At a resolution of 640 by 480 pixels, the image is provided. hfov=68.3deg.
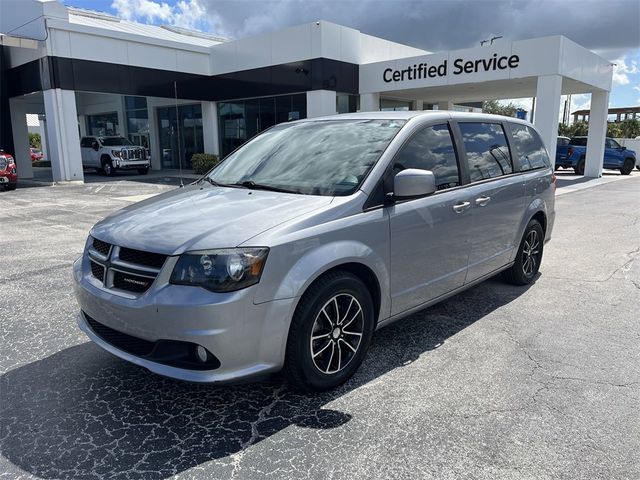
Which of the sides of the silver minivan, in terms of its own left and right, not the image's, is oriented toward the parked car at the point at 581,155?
back

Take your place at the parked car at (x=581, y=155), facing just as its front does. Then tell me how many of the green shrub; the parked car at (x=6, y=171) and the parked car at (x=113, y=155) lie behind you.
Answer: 3

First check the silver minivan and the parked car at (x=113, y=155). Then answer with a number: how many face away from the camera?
0

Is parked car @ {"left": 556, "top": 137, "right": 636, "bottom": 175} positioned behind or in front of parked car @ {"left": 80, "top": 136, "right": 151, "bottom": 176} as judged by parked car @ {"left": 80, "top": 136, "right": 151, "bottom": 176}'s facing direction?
in front

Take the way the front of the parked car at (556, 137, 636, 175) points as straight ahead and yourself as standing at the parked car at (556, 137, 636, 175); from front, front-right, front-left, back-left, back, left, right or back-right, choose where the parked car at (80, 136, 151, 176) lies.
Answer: back

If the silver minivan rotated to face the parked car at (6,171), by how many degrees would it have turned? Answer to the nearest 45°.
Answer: approximately 90° to its right

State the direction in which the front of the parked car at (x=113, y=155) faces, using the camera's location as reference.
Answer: facing the viewer and to the right of the viewer

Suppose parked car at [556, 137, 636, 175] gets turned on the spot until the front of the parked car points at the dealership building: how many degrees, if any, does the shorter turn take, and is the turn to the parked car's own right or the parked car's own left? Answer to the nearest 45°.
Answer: approximately 180°

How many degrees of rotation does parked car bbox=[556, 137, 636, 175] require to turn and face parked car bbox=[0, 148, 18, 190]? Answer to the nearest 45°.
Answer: approximately 180°

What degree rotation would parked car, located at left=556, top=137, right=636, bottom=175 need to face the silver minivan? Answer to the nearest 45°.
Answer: approximately 135° to its right

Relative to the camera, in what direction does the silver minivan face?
facing the viewer and to the left of the viewer

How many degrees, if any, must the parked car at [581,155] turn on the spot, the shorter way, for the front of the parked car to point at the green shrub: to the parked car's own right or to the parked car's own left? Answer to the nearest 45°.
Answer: approximately 180°

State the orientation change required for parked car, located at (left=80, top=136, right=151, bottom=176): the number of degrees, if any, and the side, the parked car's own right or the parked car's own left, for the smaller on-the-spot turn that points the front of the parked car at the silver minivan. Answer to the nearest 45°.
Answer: approximately 45° to the parked car's own right

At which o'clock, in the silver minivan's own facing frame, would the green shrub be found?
The green shrub is roughly at 4 o'clock from the silver minivan.

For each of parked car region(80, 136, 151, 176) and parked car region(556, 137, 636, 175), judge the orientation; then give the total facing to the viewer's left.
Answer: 0

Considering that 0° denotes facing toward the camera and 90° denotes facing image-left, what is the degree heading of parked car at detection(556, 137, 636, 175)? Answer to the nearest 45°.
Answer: approximately 225°

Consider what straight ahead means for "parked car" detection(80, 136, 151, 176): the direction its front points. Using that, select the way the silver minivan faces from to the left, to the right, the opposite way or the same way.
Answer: to the right
